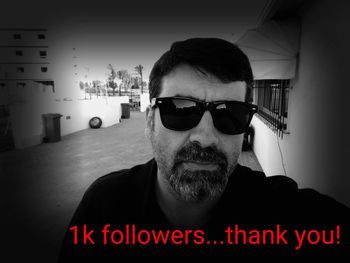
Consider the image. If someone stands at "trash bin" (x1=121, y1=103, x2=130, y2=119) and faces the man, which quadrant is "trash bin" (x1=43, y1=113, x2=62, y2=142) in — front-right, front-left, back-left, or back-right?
front-right

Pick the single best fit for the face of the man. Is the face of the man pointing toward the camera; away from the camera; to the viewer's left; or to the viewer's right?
toward the camera

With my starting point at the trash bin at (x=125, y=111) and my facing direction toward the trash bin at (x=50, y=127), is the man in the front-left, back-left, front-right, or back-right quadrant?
front-left

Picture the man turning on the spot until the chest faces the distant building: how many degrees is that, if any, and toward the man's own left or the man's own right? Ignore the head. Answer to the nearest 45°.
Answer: approximately 135° to the man's own right

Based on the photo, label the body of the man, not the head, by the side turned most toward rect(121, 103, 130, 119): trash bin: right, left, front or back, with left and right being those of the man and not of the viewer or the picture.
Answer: back

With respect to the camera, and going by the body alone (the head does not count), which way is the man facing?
toward the camera

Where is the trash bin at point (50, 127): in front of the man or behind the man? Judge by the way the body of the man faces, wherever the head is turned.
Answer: behind
